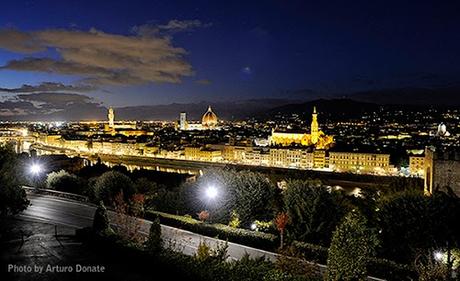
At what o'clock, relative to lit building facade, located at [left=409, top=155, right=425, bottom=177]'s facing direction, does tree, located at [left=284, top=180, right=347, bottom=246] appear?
The tree is roughly at 12 o'clock from the lit building facade.

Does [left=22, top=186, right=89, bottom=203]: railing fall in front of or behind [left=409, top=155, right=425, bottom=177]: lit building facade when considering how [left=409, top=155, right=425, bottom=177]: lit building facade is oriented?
in front

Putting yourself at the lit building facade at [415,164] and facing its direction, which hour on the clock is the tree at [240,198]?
The tree is roughly at 12 o'clock from the lit building facade.

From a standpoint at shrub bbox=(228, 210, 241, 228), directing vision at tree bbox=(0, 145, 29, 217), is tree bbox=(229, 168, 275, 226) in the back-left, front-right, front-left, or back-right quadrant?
back-right

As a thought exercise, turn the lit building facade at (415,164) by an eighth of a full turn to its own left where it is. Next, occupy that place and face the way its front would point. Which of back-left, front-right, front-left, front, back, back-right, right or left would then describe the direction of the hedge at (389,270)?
front-right

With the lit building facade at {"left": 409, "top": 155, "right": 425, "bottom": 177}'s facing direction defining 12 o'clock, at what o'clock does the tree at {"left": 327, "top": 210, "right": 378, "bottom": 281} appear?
The tree is roughly at 12 o'clock from the lit building facade.

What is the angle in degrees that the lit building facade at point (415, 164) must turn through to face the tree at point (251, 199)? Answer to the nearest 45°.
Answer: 0° — it already faces it

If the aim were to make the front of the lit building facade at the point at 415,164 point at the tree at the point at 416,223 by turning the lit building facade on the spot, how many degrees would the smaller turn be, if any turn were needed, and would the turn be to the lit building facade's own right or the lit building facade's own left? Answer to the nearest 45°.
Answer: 0° — it already faces it

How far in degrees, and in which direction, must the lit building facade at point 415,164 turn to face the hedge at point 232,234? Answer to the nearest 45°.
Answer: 0° — it already faces it

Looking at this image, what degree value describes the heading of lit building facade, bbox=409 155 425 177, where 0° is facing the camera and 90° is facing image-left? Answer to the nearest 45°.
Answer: approximately 0°

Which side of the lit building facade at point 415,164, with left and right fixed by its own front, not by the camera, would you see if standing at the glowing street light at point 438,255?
front

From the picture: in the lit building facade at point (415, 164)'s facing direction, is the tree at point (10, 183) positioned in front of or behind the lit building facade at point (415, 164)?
in front

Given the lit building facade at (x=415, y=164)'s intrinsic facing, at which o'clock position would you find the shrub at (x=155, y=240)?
The shrub is roughly at 12 o'clock from the lit building facade.

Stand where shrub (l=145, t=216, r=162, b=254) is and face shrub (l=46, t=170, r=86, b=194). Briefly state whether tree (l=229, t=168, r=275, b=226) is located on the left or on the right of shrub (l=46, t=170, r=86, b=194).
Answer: right

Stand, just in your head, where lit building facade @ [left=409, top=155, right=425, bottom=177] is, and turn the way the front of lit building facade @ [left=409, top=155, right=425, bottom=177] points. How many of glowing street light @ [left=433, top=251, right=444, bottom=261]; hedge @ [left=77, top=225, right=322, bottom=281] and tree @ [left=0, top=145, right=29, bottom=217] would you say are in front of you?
3
